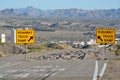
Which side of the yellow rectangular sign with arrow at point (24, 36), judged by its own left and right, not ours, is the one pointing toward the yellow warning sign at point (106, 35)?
left

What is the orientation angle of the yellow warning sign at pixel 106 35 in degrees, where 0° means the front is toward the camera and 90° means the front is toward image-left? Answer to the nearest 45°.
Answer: approximately 0°

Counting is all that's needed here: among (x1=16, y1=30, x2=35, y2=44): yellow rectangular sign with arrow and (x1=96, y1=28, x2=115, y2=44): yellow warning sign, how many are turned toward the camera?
2

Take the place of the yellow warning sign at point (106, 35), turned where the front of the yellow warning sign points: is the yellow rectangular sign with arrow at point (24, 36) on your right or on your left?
on your right

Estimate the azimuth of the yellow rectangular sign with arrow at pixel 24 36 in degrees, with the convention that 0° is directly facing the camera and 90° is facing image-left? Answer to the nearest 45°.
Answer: approximately 0°
